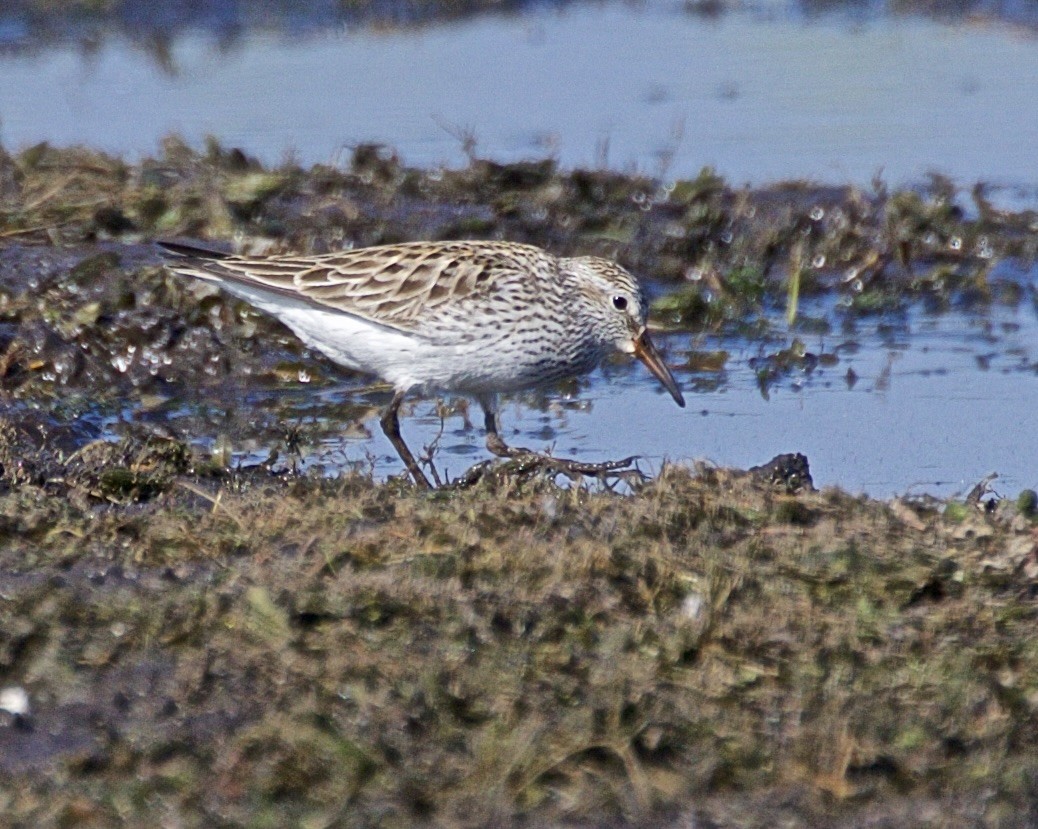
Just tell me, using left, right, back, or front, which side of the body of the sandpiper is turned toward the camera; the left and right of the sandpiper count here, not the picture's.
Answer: right
